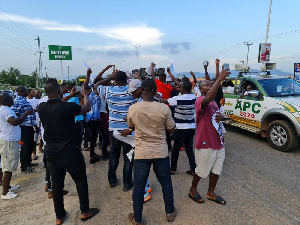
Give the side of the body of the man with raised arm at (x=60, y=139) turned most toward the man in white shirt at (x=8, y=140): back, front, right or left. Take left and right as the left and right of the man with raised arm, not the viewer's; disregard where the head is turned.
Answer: left

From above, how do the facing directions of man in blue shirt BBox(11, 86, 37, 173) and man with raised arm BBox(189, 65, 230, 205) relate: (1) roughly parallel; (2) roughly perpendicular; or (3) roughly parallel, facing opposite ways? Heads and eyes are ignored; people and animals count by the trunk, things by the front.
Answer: roughly perpendicular

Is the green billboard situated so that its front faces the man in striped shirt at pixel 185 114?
yes

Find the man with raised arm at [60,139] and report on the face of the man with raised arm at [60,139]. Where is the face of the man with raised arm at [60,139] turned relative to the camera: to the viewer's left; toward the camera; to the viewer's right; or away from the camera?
away from the camera

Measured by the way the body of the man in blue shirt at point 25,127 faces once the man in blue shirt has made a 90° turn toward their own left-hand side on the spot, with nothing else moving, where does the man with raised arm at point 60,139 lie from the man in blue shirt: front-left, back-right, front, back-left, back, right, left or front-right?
back-left

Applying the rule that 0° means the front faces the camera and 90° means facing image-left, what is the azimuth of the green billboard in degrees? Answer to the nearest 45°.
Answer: approximately 0°

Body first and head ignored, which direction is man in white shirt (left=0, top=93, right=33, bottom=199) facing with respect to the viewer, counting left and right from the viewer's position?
facing to the right of the viewer

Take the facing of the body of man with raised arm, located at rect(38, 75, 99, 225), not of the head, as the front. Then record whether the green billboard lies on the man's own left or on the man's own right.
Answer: on the man's own left

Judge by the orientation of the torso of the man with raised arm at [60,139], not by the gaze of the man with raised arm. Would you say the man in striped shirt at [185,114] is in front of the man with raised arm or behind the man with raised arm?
in front

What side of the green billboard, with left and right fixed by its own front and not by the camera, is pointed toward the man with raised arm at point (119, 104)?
front

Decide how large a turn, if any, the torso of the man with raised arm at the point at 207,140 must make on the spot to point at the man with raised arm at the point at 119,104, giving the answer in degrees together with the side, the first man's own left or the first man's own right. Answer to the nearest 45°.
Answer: approximately 180°

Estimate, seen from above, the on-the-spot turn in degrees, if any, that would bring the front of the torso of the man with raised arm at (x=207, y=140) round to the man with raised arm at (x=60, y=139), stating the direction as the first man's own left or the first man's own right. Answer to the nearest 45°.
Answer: approximately 135° to the first man's own right

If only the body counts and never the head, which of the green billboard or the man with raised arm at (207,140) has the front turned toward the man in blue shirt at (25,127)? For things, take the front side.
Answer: the green billboard
